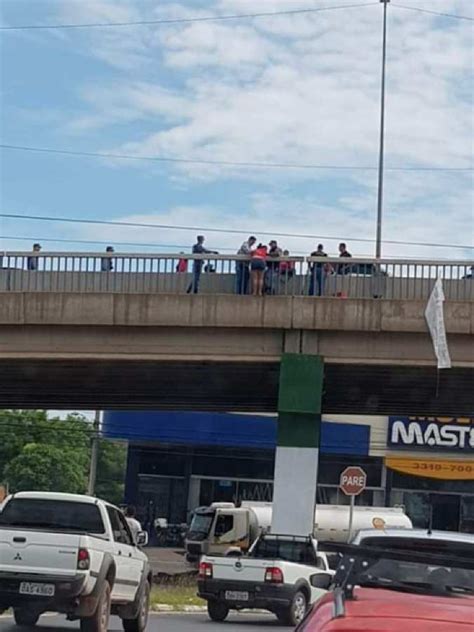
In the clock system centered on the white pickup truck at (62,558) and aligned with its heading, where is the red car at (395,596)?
The red car is roughly at 4 o'clock from the white pickup truck.

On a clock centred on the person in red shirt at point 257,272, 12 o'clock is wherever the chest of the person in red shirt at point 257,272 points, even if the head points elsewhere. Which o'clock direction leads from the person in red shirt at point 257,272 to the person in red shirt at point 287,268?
the person in red shirt at point 287,268 is roughly at 2 o'clock from the person in red shirt at point 257,272.

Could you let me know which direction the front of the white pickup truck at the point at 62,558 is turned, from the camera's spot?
facing away from the viewer and to the right of the viewer

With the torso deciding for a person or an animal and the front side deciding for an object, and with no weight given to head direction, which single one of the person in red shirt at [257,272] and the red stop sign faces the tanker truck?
the person in red shirt

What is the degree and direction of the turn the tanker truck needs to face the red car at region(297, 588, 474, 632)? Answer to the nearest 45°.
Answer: approximately 45° to its left

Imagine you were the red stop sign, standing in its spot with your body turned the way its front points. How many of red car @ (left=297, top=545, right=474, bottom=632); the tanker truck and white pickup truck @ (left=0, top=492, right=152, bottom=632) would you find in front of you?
2

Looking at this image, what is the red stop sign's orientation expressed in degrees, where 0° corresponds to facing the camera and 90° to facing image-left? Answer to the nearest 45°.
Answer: approximately 0°

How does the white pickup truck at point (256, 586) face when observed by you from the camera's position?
facing away from the viewer and to the right of the viewer

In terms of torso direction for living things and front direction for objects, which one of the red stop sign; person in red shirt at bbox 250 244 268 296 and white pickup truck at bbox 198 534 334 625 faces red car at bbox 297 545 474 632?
the red stop sign
